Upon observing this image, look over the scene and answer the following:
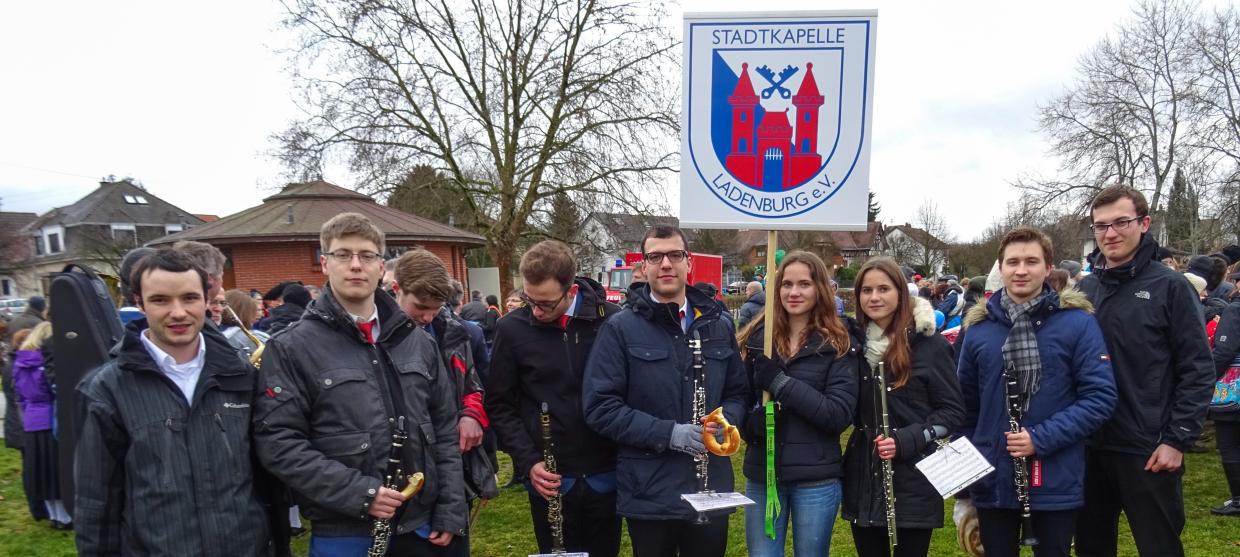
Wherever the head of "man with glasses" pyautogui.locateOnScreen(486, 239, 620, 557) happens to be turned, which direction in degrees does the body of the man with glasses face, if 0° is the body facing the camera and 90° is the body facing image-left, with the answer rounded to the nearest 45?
approximately 0°

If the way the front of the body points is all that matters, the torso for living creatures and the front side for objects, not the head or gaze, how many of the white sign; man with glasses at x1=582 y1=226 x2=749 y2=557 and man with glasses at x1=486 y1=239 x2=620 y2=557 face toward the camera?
3

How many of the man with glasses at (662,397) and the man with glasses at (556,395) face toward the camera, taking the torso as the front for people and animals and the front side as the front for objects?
2

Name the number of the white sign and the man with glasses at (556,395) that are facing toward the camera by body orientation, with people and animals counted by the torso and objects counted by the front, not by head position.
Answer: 2

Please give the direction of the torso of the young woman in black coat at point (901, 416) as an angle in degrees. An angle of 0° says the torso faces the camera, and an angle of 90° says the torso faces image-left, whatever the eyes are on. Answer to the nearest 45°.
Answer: approximately 45°

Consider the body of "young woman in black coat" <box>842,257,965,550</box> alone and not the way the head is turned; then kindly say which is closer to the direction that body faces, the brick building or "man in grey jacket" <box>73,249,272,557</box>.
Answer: the man in grey jacket

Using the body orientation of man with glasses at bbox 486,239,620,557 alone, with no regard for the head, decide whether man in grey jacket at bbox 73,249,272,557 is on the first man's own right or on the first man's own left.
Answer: on the first man's own right

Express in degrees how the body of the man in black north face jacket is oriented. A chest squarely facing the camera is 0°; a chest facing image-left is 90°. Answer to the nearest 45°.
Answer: approximately 45°
